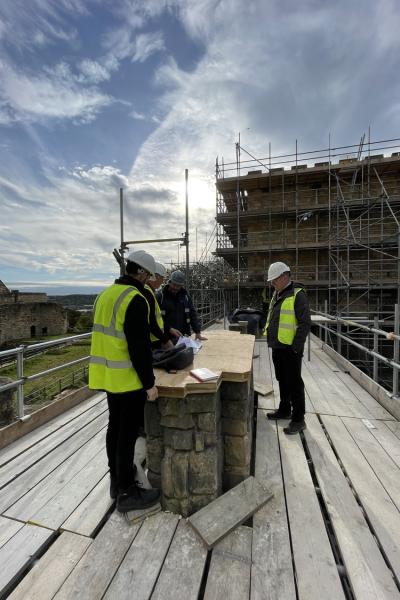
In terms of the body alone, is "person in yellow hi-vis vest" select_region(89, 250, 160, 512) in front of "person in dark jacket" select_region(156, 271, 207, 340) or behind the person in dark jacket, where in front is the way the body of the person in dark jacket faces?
in front

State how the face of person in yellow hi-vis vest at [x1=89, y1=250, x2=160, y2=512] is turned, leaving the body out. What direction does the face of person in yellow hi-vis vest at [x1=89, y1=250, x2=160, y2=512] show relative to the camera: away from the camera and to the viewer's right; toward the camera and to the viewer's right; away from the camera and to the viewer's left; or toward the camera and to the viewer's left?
away from the camera and to the viewer's right

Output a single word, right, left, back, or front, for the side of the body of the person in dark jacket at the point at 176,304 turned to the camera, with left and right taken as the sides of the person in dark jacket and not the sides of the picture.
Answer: front

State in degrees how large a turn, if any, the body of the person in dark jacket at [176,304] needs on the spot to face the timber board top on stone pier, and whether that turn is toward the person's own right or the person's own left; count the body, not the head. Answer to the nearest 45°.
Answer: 0° — they already face it

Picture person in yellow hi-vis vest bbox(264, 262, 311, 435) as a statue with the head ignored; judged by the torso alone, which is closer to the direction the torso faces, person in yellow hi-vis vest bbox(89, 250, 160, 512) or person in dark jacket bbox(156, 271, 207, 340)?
the person in yellow hi-vis vest

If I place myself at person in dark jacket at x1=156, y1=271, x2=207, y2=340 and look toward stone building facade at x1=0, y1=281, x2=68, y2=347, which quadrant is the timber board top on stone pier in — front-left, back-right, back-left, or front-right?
back-left

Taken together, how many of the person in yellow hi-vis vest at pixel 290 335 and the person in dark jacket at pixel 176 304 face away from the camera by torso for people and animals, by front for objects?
0

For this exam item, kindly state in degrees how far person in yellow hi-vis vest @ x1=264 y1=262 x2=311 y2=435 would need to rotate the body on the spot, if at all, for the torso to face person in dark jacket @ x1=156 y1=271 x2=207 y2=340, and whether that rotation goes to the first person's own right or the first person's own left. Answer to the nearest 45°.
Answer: approximately 45° to the first person's own right

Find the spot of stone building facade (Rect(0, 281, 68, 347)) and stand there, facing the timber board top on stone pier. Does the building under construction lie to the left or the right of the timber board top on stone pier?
left

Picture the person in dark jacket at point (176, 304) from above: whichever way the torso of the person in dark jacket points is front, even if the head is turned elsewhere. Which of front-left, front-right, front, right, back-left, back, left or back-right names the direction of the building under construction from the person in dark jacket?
back-left

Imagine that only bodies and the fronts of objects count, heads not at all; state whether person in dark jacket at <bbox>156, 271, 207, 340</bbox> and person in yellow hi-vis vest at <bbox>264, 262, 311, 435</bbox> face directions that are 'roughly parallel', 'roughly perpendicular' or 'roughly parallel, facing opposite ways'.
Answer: roughly perpendicular

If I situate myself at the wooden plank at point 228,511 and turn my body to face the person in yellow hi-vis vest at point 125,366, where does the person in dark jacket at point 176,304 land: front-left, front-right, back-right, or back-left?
front-right

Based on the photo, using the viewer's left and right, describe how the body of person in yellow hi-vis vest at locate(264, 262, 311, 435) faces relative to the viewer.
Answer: facing the viewer and to the left of the viewer

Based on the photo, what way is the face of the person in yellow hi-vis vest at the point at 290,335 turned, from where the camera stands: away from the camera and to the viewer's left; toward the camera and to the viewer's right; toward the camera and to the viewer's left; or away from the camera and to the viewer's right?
toward the camera and to the viewer's left

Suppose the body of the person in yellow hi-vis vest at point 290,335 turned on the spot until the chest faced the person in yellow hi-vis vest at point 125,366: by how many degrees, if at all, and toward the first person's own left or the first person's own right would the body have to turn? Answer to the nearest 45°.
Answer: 0° — they already face them

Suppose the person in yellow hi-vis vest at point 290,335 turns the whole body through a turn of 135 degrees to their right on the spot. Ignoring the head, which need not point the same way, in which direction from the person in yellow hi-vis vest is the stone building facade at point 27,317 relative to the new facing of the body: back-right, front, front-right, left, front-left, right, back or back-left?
front-left
